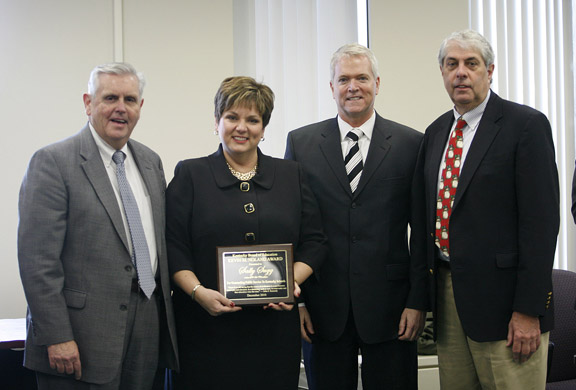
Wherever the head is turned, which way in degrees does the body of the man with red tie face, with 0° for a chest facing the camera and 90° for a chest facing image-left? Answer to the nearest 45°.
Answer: approximately 45°

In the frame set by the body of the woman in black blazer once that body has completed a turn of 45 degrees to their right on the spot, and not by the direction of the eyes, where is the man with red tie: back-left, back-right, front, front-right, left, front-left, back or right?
back-left

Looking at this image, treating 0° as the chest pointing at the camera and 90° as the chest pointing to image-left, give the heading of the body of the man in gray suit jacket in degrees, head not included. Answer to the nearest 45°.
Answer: approximately 315°

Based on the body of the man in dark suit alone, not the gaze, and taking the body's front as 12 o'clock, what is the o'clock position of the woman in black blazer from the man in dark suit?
The woman in black blazer is roughly at 2 o'clock from the man in dark suit.

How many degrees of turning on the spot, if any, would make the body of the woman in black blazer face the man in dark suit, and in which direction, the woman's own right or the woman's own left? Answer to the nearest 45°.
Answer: approximately 90° to the woman's own left

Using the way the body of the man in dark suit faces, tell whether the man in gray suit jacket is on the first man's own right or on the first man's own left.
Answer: on the first man's own right

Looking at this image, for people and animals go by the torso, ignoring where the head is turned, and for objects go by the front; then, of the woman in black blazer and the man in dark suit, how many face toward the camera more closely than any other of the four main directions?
2

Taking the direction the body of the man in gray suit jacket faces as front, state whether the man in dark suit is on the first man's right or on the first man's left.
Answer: on the first man's left
